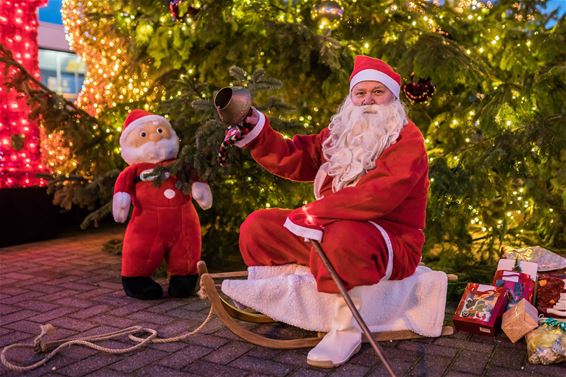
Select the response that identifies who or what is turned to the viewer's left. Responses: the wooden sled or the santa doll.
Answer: the wooden sled

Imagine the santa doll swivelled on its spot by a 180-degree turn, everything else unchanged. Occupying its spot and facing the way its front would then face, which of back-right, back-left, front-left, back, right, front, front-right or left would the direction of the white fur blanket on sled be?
back-right

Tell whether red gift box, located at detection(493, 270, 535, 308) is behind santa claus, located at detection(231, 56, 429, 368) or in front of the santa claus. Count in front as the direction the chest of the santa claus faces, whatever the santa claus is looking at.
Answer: behind

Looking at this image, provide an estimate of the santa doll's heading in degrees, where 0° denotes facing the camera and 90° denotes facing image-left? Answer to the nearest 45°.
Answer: approximately 0°

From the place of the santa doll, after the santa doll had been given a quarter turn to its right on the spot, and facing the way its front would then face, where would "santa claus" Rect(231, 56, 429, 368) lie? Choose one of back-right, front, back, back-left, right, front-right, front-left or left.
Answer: back-left

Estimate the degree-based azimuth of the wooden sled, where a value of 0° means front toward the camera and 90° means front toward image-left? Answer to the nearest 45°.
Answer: approximately 90°

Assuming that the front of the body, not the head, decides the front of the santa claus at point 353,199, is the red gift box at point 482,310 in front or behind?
behind

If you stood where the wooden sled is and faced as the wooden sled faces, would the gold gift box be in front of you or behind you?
behind

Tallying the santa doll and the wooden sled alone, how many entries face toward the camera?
1

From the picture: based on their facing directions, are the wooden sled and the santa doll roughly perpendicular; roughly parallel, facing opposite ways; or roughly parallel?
roughly perpendicular
